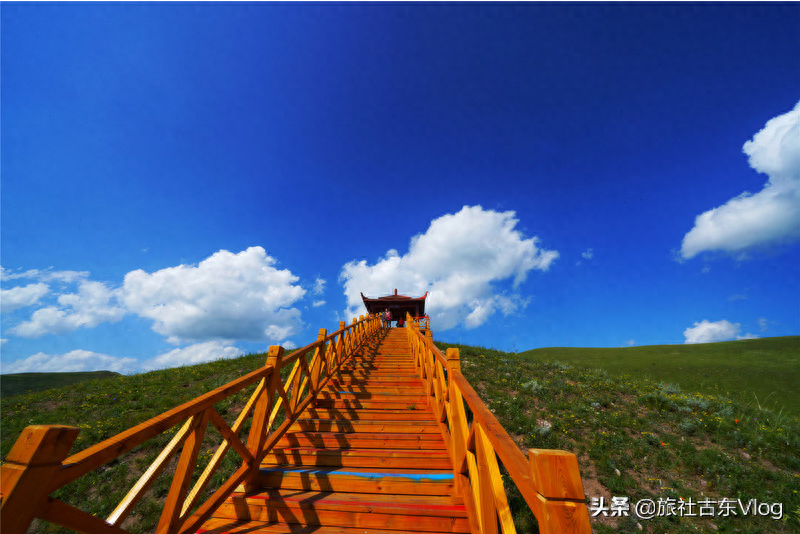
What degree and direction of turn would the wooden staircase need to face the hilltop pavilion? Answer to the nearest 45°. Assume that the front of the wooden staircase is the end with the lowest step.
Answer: approximately 180°

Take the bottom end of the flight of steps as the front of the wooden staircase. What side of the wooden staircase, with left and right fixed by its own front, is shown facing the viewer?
front
